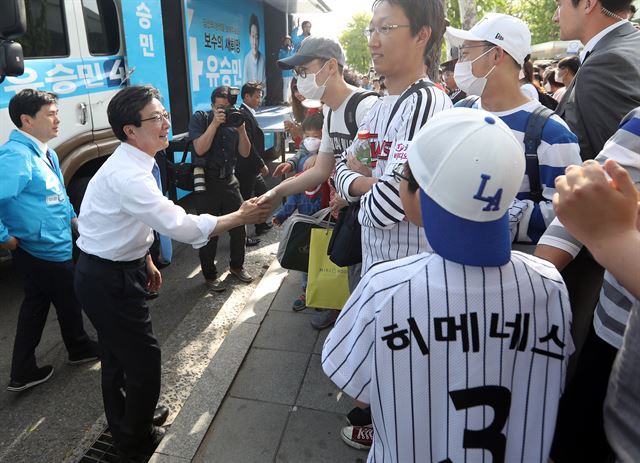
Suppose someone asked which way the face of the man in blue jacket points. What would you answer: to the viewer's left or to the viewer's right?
to the viewer's right

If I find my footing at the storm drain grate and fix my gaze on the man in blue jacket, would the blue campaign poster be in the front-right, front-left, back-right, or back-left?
front-right

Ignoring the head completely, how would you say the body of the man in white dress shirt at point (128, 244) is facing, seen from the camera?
to the viewer's right

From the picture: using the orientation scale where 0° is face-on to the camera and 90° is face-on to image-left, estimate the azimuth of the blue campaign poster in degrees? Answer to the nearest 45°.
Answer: approximately 315°

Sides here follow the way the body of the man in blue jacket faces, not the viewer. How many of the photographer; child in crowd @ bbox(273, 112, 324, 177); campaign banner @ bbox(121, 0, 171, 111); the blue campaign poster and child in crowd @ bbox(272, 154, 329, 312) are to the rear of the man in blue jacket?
0

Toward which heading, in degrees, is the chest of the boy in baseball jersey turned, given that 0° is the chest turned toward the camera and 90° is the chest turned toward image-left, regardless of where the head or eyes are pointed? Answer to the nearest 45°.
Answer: approximately 135°

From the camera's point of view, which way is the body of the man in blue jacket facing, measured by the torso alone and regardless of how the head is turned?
to the viewer's right

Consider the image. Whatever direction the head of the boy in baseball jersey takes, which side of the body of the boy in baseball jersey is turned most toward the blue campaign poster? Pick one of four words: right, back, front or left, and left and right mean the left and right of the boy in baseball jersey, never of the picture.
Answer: front

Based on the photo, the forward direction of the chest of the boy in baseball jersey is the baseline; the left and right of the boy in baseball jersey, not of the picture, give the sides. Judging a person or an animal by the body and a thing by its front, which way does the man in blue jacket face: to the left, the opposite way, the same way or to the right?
to the right

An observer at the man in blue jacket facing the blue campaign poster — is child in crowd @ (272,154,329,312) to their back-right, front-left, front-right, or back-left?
front-right

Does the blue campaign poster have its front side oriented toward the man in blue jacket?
no

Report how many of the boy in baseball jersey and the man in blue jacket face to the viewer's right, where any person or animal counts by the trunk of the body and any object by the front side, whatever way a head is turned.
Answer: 1

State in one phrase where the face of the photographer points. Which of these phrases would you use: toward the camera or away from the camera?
toward the camera

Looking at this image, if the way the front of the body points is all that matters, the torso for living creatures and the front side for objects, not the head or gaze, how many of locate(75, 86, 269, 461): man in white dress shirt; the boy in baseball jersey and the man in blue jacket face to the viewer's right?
2

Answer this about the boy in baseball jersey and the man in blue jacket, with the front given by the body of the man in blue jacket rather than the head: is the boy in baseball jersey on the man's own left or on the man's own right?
on the man's own right

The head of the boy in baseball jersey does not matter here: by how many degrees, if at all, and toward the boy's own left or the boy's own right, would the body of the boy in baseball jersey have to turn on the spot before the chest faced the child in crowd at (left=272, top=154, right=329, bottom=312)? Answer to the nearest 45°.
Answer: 0° — they already face them

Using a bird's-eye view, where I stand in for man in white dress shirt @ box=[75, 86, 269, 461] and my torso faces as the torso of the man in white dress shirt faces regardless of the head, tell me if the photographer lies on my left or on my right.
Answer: on my left

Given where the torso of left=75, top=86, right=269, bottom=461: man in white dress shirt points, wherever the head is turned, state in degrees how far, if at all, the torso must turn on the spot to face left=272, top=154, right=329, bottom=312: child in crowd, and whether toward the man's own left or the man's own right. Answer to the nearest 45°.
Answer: approximately 45° to the man's own left

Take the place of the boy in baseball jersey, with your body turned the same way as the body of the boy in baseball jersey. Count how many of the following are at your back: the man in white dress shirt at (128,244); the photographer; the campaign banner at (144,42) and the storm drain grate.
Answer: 0
